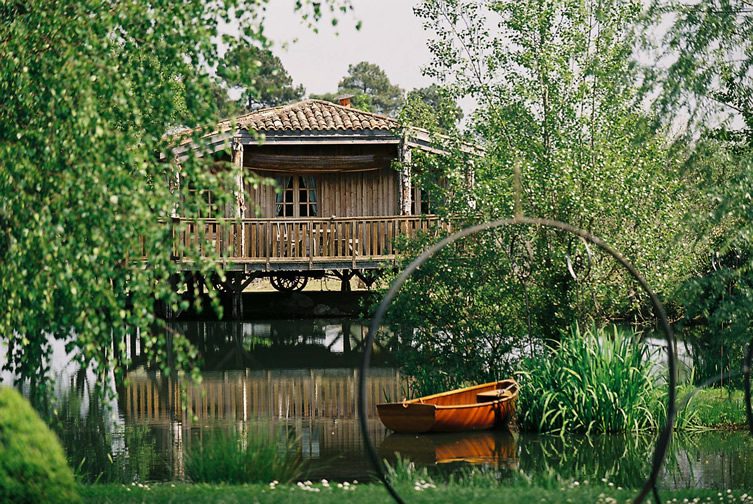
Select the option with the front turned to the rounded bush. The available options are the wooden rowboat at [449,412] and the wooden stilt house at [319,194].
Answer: the wooden stilt house

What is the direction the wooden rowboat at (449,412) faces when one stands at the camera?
facing away from the viewer and to the right of the viewer

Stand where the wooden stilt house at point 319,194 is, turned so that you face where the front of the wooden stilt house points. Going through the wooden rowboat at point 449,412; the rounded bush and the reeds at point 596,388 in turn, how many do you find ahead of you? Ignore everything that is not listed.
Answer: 3

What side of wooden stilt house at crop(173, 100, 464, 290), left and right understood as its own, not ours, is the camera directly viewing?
front

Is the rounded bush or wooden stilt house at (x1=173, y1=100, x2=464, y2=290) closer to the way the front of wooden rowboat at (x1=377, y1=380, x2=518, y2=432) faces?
the wooden stilt house

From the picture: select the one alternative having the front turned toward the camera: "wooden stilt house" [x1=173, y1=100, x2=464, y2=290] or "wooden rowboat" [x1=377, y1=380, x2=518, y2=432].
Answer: the wooden stilt house

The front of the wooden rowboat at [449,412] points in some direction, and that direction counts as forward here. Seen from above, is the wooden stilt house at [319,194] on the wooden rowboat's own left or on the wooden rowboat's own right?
on the wooden rowboat's own left

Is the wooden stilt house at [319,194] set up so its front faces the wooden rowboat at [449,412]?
yes

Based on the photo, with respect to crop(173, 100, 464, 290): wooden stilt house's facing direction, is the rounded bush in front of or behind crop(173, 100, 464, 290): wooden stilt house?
in front
